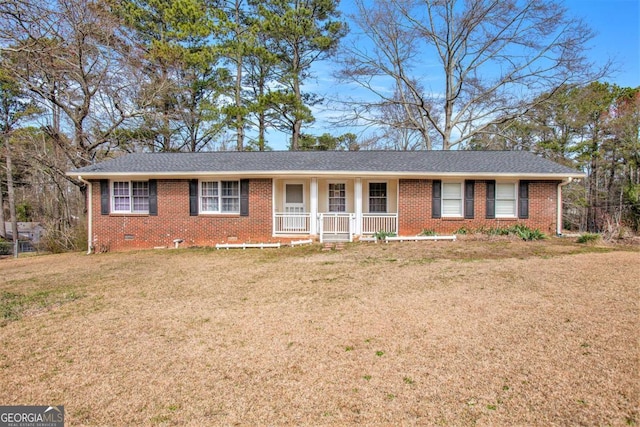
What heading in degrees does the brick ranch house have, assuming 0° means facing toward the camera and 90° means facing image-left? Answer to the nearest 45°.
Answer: approximately 0°

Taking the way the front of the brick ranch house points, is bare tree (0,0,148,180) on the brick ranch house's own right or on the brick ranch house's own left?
on the brick ranch house's own right

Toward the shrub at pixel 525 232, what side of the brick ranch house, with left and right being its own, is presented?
left
